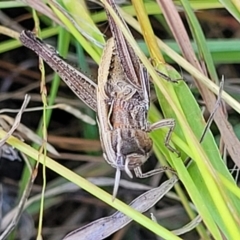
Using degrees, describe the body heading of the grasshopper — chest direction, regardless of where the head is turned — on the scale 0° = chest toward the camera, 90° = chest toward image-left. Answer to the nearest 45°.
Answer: approximately 0°
